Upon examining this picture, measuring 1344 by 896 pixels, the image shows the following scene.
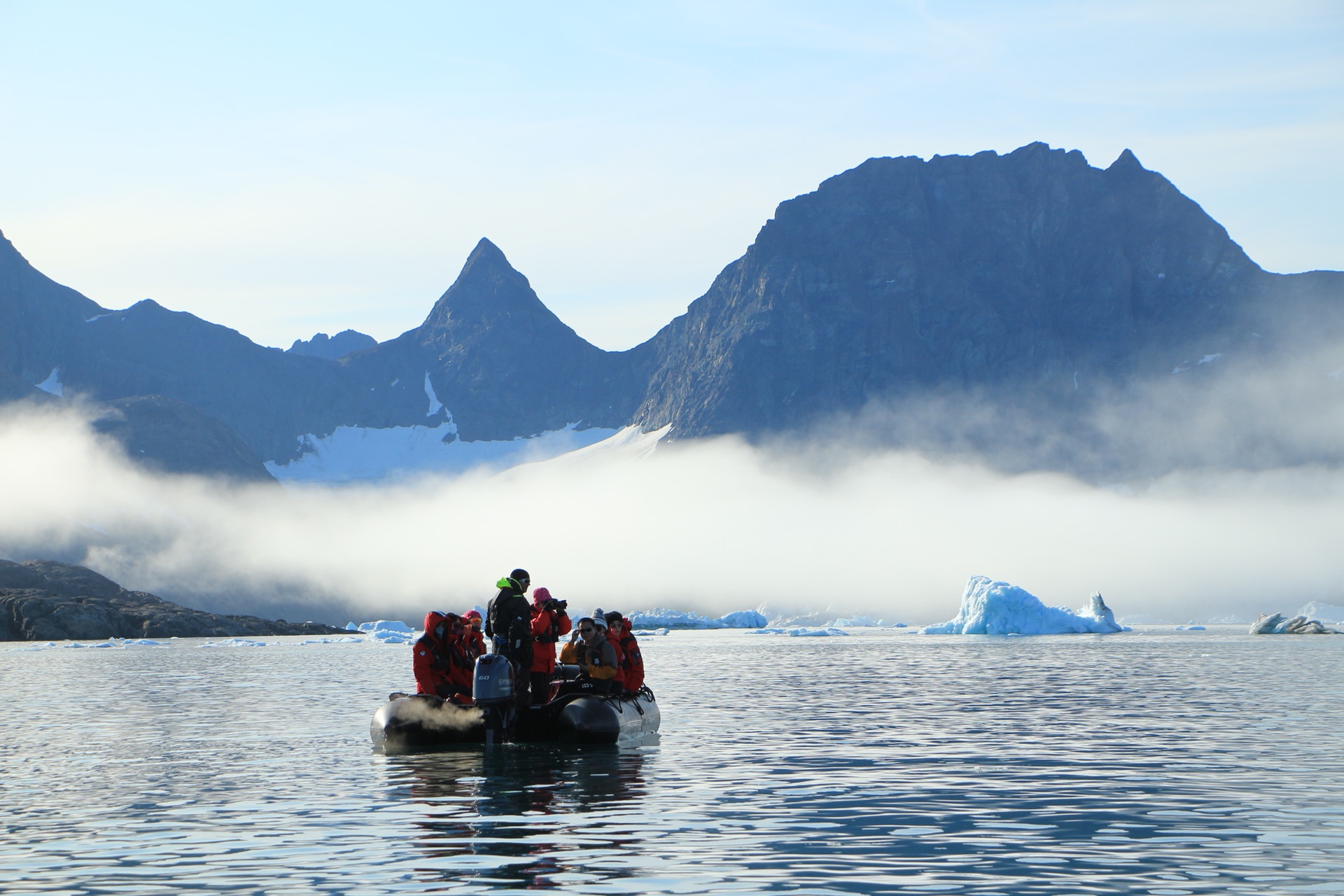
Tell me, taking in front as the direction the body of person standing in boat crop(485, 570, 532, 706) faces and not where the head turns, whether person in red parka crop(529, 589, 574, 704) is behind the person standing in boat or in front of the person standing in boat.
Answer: in front

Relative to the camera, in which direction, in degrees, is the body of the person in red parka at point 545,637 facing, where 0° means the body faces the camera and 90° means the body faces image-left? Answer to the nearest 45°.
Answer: approximately 270°

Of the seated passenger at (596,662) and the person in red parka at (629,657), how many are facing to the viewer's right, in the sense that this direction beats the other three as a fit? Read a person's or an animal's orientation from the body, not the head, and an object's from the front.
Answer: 0

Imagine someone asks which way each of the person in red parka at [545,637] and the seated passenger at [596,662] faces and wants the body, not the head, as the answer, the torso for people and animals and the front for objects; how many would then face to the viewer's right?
1

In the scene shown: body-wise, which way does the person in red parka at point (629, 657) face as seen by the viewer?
to the viewer's left

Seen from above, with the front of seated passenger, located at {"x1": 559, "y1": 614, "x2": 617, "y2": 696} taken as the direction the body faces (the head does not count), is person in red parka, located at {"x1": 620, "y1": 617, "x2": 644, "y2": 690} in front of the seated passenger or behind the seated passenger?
behind

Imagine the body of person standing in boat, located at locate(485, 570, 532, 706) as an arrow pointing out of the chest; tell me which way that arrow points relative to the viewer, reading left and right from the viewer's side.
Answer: facing away from the viewer and to the right of the viewer

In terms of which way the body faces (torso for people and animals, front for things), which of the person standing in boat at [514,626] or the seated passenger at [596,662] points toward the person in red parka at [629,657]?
the person standing in boat

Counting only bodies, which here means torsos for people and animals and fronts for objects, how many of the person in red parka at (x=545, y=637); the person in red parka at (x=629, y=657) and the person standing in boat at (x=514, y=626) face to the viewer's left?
1

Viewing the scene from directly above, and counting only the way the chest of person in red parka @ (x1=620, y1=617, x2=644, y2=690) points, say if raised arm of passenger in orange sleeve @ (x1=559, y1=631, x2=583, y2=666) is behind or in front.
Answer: in front
